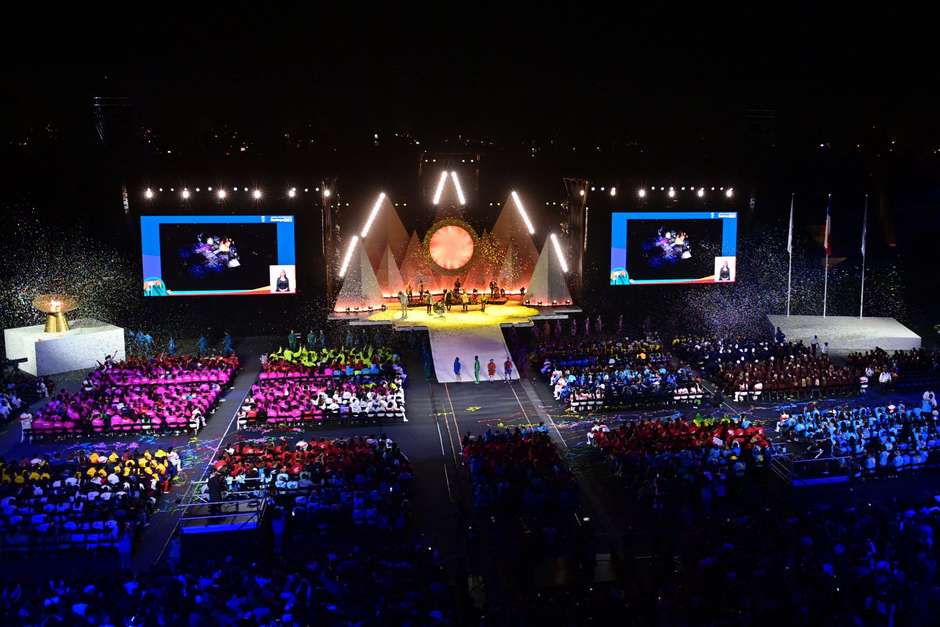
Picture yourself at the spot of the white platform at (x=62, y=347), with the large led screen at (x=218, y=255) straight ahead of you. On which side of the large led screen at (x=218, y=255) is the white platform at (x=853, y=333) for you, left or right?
right

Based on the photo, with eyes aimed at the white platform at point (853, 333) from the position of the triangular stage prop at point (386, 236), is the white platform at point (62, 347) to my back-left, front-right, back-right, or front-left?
back-right

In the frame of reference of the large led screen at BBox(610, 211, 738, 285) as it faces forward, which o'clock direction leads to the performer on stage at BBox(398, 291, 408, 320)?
The performer on stage is roughly at 2 o'clock from the large led screen.

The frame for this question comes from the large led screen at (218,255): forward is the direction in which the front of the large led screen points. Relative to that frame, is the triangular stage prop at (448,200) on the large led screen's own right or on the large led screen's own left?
on the large led screen's own left

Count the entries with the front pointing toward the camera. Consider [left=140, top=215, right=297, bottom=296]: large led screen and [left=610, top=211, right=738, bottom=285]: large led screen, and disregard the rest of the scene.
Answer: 2

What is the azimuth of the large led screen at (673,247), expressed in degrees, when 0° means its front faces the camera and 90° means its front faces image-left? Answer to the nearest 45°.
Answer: approximately 0°

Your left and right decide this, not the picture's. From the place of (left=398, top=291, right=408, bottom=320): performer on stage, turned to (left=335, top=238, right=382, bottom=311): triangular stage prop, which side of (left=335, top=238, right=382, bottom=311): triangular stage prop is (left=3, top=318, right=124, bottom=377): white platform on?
left

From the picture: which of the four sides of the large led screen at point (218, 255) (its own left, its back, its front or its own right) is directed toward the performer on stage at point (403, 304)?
left

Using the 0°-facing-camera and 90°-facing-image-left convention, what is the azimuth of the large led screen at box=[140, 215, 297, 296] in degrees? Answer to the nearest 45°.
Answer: approximately 0°

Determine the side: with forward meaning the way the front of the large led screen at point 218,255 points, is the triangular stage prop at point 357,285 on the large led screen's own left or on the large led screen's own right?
on the large led screen's own left
